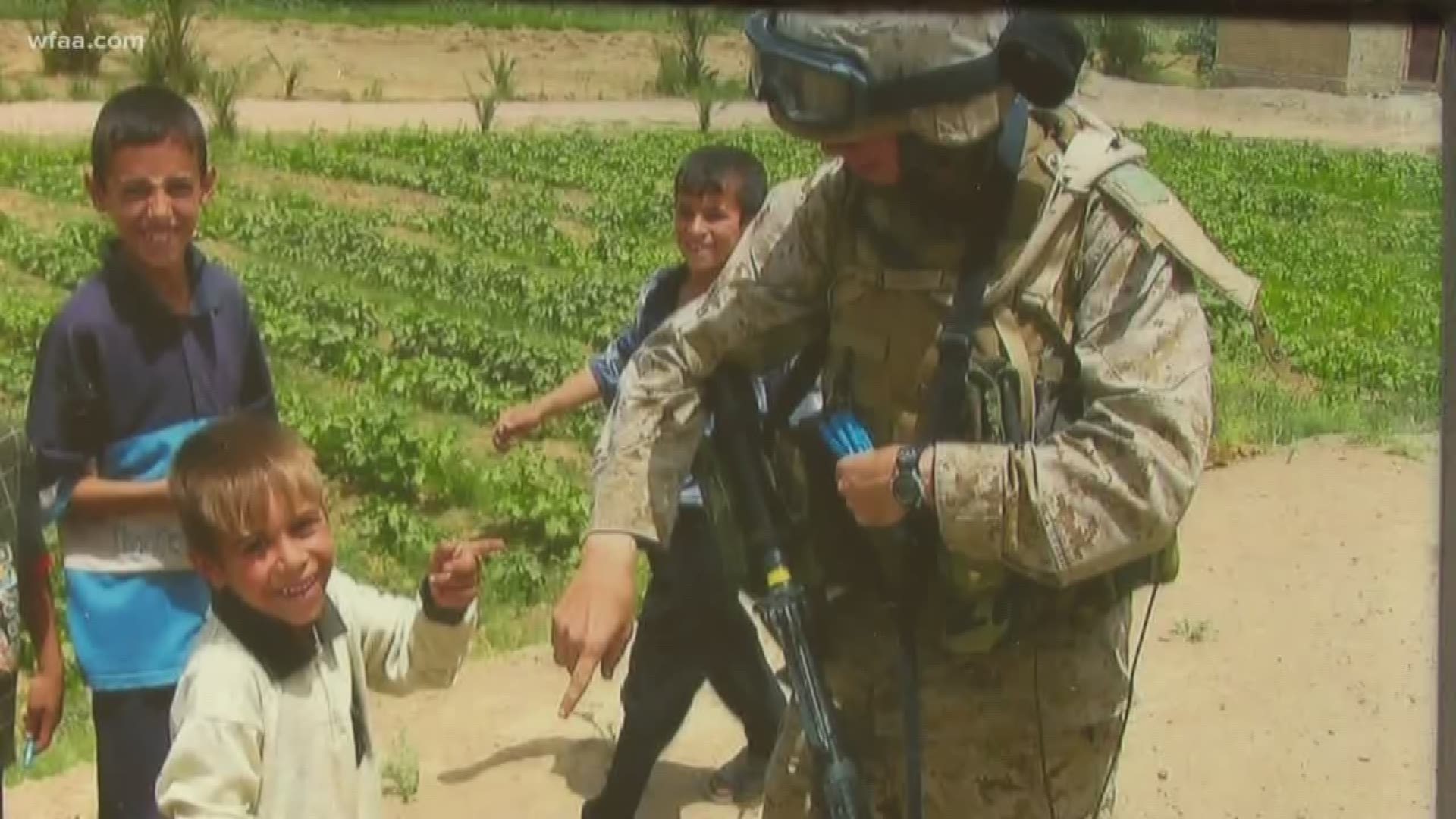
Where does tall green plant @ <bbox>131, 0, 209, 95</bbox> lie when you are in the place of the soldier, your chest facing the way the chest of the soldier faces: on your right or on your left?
on your right

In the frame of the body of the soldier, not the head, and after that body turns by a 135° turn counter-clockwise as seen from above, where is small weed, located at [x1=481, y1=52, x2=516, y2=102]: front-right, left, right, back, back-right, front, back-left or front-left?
back-left

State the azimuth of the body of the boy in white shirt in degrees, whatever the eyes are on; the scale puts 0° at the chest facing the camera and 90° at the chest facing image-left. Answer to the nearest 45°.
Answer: approximately 315°

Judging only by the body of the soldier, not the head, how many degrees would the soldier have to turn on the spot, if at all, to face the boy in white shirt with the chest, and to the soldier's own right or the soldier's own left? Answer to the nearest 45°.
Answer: approximately 45° to the soldier's own right

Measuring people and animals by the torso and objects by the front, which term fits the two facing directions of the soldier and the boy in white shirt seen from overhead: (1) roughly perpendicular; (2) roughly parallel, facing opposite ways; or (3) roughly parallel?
roughly perpendicular

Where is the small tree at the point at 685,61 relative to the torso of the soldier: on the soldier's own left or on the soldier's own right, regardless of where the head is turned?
on the soldier's own right

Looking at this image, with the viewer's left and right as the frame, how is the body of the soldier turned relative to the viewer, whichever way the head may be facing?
facing the viewer and to the left of the viewer

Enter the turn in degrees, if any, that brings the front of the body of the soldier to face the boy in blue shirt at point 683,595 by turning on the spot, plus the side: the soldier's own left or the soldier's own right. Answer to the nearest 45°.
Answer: approximately 90° to the soldier's own right

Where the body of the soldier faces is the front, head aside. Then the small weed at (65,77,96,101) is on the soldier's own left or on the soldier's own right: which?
on the soldier's own right
